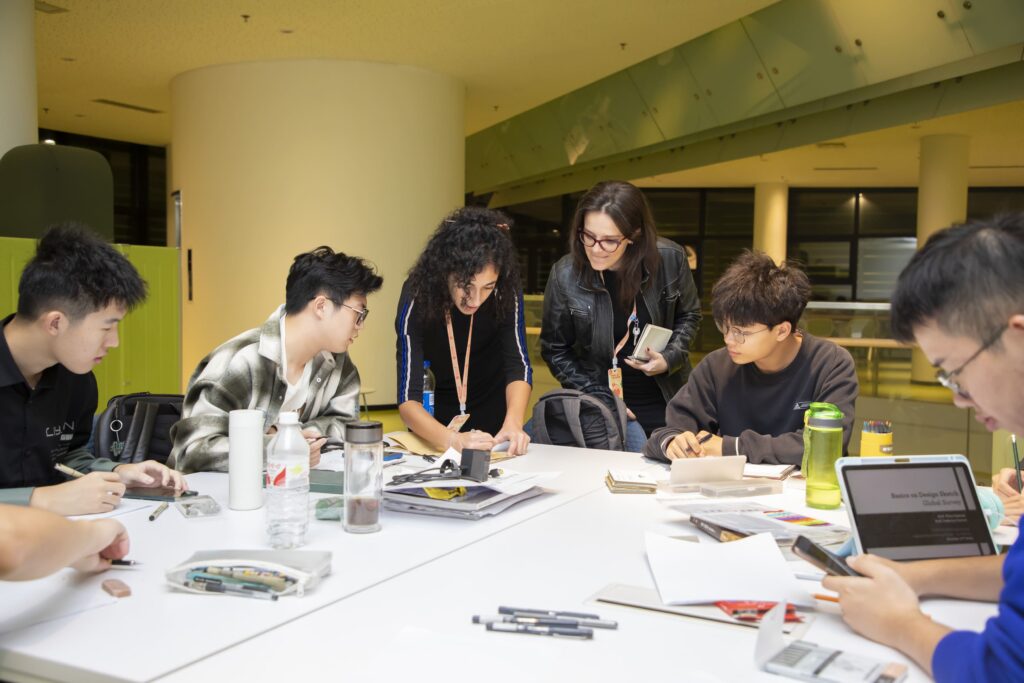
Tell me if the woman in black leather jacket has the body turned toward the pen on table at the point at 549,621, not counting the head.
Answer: yes

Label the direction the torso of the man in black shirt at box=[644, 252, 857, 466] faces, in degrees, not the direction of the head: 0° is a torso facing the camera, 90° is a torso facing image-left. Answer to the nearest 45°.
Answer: approximately 45°

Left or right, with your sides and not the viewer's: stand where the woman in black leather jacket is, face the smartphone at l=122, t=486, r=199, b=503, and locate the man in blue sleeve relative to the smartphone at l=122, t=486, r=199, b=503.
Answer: left

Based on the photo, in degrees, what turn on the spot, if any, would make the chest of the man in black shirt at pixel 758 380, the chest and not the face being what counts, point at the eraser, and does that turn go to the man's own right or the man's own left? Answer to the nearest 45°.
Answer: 0° — they already face it

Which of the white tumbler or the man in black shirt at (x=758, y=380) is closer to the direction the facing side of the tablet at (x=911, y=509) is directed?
the white tumbler

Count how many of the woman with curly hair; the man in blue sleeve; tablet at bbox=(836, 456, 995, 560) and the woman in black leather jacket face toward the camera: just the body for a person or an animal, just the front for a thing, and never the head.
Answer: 3

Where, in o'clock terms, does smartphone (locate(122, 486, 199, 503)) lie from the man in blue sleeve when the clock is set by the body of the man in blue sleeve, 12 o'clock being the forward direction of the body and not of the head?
The smartphone is roughly at 12 o'clock from the man in blue sleeve.

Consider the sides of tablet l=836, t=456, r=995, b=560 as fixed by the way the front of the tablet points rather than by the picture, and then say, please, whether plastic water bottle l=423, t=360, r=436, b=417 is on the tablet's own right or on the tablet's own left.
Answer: on the tablet's own right

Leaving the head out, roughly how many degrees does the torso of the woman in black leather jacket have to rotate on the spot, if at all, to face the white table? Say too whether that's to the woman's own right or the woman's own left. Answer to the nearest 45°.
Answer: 0° — they already face it

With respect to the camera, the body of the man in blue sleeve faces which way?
to the viewer's left

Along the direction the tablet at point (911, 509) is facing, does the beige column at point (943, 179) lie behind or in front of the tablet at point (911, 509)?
behind

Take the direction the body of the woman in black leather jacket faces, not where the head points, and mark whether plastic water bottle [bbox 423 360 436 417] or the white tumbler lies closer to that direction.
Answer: the white tumbler

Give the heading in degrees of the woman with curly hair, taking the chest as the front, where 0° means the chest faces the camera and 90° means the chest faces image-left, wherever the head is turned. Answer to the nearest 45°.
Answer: approximately 0°

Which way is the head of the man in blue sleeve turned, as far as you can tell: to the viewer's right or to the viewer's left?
to the viewer's left
